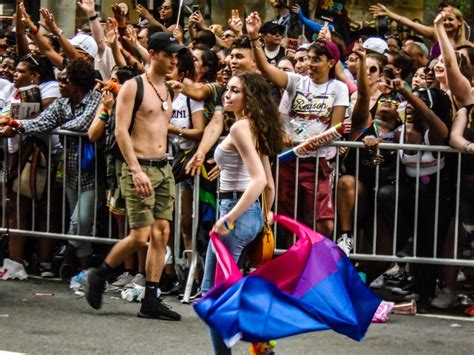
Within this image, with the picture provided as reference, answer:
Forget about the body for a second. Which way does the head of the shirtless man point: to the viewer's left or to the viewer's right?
to the viewer's right

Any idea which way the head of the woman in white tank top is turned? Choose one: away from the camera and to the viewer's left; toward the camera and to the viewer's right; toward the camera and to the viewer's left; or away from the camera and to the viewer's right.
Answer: toward the camera and to the viewer's left

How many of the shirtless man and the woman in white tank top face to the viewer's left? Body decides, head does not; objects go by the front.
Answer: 1

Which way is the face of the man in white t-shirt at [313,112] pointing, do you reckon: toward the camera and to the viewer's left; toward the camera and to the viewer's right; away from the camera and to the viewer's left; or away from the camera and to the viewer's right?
toward the camera and to the viewer's left

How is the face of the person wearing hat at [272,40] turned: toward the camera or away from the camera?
toward the camera

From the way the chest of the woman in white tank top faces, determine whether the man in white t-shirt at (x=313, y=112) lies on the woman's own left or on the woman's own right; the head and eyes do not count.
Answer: on the woman's own right
